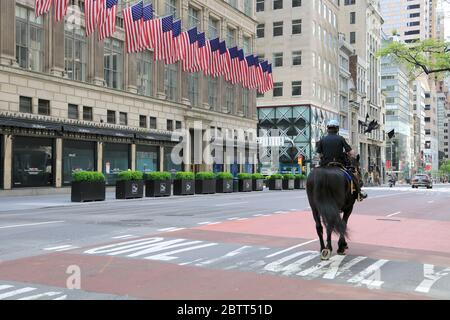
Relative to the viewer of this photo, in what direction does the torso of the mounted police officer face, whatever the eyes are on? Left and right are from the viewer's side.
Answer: facing away from the viewer

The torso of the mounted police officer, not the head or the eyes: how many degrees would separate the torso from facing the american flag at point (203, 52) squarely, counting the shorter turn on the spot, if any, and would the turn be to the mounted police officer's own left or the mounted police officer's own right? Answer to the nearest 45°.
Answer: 0° — they already face it

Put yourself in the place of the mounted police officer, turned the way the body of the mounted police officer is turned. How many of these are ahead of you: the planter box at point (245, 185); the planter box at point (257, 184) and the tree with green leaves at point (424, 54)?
3

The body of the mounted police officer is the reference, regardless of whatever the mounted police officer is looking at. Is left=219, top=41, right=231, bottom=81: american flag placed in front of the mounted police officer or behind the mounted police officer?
in front

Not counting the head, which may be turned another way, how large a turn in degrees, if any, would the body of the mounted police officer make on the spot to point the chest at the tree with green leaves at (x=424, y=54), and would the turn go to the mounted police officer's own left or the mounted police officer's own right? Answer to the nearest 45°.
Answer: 0° — they already face it

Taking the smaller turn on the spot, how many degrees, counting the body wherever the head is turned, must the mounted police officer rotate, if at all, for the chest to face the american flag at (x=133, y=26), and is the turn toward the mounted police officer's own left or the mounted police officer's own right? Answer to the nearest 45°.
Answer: approximately 45° to the mounted police officer's own left

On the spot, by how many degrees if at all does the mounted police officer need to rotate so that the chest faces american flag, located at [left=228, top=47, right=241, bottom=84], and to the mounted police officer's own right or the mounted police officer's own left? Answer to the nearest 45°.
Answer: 0° — they already face it

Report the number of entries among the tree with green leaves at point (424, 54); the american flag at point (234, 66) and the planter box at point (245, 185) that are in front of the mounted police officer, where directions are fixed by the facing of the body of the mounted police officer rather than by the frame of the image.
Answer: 3

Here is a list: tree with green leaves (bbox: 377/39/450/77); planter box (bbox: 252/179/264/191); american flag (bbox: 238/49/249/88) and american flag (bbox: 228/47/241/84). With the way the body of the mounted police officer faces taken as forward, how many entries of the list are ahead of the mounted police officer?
4

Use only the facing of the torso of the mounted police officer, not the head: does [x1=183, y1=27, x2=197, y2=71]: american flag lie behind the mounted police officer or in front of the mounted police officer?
in front

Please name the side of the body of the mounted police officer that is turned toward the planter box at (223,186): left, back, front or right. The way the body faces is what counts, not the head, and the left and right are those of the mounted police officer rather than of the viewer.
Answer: front

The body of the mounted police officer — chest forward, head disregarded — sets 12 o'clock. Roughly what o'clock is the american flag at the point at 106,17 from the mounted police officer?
The american flag is roughly at 11 o'clock from the mounted police officer.
